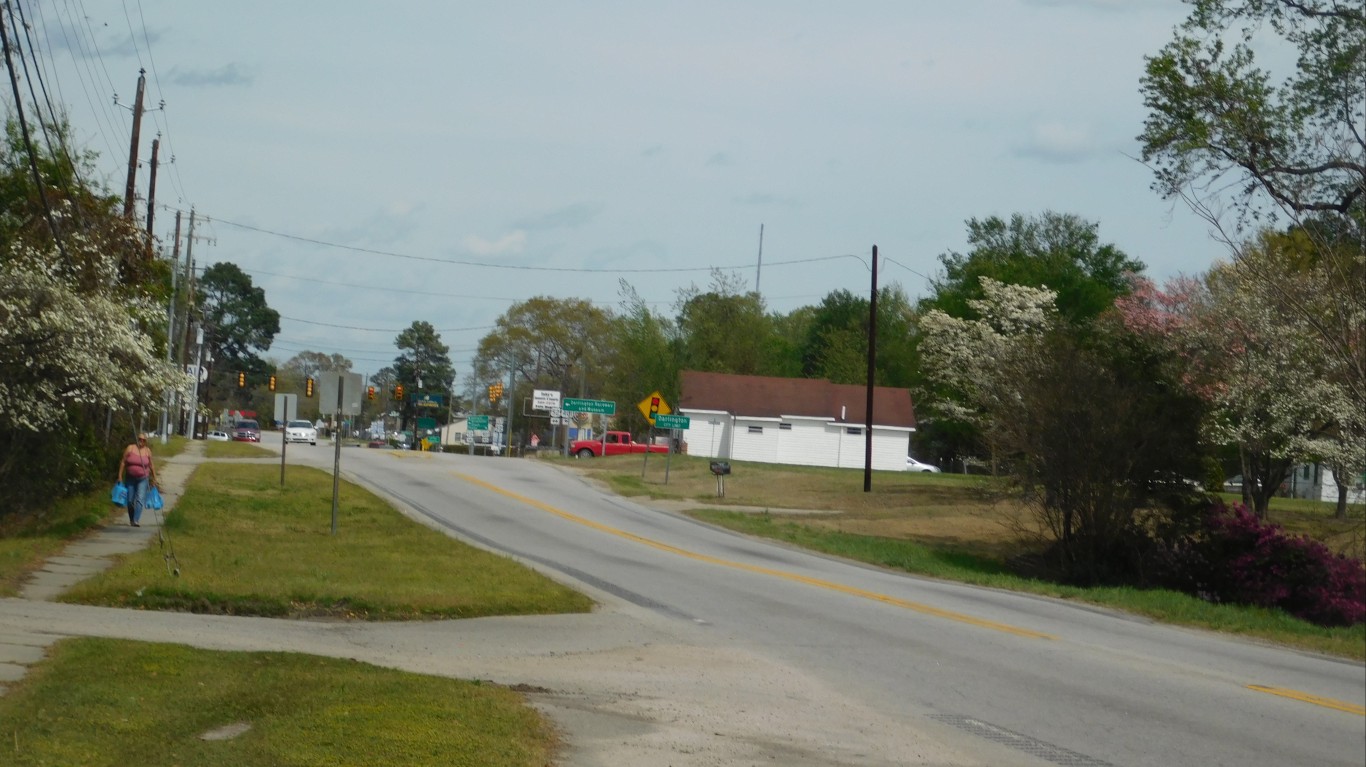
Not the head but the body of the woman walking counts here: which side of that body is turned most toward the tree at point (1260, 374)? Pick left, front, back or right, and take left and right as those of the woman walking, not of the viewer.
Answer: left

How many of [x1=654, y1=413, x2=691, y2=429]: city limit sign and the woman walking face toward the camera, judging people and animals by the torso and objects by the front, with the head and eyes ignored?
2

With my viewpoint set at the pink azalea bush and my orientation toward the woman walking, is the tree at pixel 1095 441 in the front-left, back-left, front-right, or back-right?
front-right

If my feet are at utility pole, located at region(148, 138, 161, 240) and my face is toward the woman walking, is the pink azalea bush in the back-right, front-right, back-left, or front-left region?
front-left

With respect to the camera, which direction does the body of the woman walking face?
toward the camera

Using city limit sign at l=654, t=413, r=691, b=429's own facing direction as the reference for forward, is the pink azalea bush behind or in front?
in front

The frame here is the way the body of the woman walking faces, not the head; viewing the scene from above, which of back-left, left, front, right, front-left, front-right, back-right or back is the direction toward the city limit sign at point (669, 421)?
back-left

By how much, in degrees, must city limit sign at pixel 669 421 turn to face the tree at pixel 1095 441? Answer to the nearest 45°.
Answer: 0° — it already faces it

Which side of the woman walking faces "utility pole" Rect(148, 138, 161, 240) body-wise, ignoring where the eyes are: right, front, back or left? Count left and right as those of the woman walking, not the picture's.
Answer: back

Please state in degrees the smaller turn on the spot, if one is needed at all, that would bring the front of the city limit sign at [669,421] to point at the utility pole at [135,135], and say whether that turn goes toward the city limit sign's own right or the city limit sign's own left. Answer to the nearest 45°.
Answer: approximately 45° to the city limit sign's own right

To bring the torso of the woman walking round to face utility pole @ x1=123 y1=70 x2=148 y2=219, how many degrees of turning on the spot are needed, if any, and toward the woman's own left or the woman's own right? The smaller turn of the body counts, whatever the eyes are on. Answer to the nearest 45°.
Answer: approximately 180°
